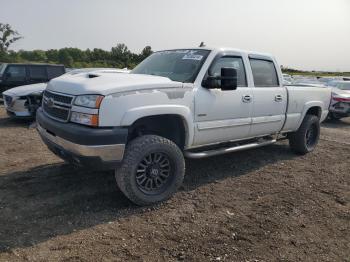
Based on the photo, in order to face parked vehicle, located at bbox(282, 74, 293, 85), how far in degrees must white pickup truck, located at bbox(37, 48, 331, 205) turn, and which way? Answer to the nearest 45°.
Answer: approximately 180°

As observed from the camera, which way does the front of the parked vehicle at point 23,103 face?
facing the viewer and to the left of the viewer

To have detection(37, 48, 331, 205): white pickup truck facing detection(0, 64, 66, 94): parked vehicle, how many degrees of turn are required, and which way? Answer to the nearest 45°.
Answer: approximately 90° to its right

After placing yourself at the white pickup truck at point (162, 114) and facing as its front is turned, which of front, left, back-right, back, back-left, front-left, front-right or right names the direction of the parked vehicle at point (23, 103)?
right

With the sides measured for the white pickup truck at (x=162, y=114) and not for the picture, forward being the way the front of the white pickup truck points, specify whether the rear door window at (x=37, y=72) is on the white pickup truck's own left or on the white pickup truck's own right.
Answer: on the white pickup truck's own right

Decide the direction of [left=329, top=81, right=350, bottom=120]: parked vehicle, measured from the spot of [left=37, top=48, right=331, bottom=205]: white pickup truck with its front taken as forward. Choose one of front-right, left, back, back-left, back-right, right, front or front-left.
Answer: back
